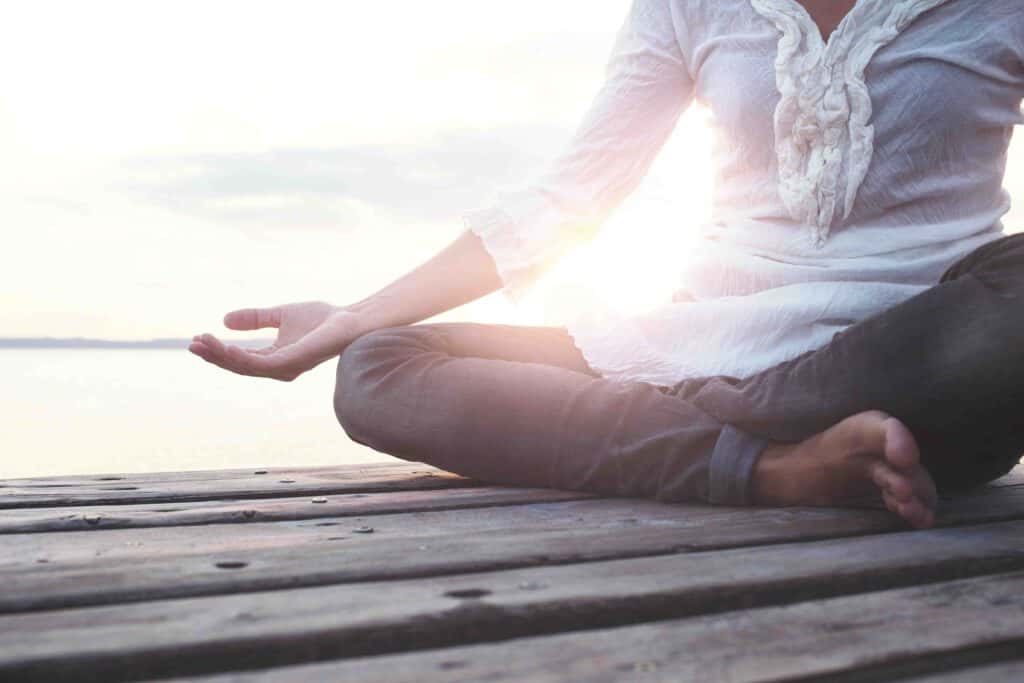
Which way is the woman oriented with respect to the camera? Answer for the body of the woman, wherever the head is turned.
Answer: toward the camera
